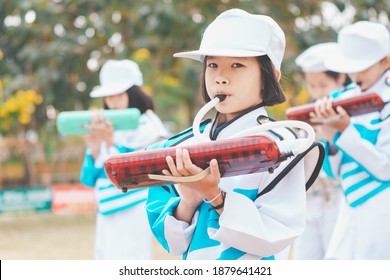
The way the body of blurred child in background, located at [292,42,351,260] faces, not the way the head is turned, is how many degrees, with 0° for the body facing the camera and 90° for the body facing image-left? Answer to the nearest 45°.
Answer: approximately 45°

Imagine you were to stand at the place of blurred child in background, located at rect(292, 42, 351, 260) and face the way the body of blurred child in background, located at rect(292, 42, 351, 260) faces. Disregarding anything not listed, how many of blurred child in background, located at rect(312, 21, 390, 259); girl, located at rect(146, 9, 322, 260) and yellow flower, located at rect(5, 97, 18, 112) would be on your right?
1

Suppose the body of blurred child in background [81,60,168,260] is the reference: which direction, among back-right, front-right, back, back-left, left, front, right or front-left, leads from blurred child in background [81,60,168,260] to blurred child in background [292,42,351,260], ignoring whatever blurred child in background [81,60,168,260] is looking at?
back-left

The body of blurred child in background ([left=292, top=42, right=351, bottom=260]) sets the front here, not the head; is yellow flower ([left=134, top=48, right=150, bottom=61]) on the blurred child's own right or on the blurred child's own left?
on the blurred child's own right

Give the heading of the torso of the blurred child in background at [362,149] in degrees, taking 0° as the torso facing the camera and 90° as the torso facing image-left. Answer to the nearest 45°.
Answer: approximately 45°

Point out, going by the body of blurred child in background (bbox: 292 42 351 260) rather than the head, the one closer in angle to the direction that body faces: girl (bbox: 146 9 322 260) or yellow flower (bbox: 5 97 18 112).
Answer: the girl
